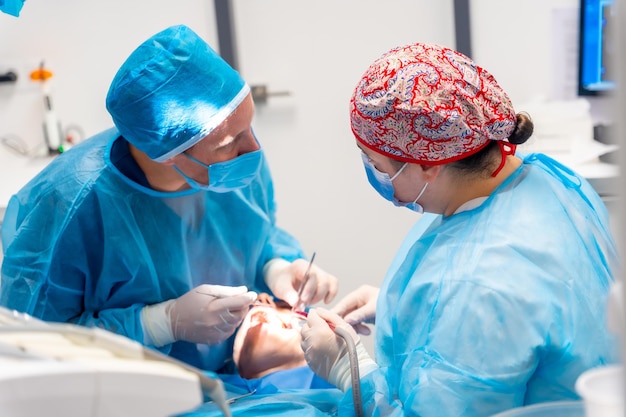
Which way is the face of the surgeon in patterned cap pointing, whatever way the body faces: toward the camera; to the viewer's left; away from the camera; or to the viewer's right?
to the viewer's left

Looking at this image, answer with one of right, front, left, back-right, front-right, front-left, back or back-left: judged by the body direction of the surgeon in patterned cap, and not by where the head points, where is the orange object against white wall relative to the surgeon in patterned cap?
front-right

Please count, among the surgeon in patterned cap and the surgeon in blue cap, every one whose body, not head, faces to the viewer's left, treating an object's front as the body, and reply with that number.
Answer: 1

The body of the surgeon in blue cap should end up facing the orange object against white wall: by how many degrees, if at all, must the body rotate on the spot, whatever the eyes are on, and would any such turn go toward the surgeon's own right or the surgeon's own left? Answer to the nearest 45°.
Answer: approximately 135° to the surgeon's own left

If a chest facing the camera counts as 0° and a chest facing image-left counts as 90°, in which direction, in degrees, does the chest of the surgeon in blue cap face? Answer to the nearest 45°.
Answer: approximately 315°

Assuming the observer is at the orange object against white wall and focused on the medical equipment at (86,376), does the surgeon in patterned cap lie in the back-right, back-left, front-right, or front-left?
front-left

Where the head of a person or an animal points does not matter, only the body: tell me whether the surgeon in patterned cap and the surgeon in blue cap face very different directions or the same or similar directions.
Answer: very different directions

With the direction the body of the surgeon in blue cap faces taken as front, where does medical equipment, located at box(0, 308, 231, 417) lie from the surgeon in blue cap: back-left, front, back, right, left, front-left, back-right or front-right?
front-right

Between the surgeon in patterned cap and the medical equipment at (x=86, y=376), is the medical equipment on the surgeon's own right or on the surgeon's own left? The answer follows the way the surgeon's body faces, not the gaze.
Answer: on the surgeon's own left

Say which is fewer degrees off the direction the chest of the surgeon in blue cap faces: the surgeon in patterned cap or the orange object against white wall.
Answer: the surgeon in patterned cap

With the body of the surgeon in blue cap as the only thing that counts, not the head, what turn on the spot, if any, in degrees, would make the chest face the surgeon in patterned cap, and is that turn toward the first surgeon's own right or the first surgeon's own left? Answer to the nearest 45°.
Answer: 0° — they already face them

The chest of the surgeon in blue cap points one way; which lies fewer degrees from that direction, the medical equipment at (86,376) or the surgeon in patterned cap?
the surgeon in patterned cap

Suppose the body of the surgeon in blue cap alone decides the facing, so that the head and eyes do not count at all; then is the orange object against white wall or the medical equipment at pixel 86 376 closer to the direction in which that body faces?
the medical equipment

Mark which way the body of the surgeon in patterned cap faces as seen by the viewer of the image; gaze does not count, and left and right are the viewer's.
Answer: facing to the left of the viewer
